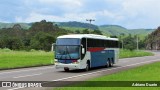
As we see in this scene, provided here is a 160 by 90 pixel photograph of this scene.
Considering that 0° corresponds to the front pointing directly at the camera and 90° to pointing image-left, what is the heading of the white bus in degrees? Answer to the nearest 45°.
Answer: approximately 45°
